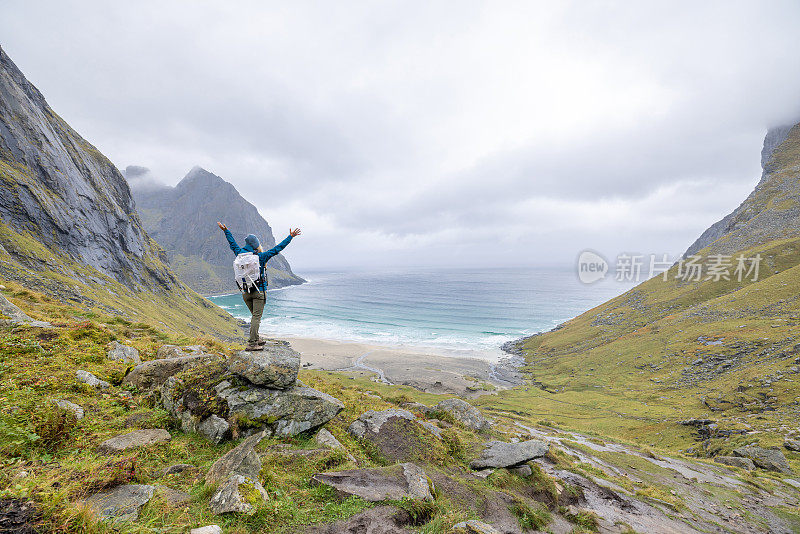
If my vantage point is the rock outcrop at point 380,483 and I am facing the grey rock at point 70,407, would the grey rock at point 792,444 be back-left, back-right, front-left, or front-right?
back-right

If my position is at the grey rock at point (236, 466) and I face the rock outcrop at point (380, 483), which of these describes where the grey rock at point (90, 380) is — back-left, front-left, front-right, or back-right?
back-left

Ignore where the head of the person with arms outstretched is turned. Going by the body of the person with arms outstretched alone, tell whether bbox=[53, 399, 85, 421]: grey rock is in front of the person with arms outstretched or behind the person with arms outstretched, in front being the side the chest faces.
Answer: behind

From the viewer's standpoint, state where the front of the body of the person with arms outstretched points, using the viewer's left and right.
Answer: facing away from the viewer and to the right of the viewer

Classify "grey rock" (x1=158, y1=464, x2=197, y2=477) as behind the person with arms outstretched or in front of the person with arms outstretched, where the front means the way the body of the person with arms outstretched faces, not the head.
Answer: behind
